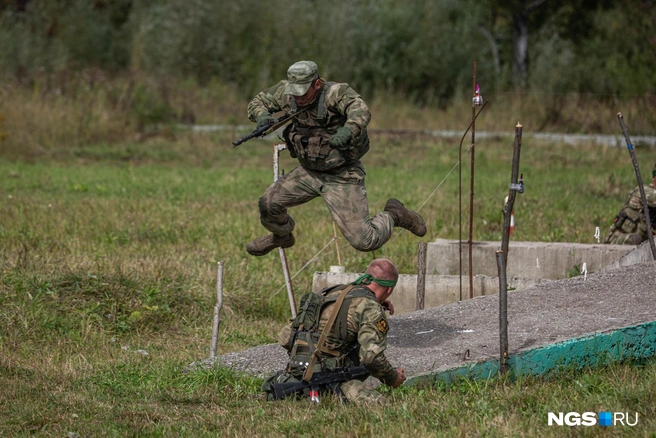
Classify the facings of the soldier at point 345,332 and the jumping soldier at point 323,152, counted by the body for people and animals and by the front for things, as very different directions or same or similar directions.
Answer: very different directions

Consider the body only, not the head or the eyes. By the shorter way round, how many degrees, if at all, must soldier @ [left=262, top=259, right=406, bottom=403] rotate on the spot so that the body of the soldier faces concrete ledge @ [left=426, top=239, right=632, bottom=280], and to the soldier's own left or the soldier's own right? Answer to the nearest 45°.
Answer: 0° — they already face it

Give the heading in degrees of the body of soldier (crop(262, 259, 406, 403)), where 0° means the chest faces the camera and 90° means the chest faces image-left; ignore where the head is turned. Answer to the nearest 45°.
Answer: approximately 225°

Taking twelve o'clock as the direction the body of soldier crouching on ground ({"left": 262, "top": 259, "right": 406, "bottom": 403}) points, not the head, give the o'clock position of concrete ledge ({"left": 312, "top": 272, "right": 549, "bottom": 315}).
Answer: The concrete ledge is roughly at 11 o'clock from the soldier crouching on ground.

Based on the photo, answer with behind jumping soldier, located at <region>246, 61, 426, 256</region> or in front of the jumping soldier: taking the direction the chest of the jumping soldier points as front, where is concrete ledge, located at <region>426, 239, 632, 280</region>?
behind

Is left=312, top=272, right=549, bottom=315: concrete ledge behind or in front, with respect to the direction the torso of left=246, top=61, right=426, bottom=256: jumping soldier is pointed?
behind

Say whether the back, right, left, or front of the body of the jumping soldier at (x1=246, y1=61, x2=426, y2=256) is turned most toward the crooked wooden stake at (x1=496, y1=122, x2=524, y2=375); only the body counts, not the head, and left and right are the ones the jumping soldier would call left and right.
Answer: left

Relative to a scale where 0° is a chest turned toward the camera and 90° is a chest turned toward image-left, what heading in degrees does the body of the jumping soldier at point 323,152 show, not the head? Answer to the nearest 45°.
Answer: approximately 45°

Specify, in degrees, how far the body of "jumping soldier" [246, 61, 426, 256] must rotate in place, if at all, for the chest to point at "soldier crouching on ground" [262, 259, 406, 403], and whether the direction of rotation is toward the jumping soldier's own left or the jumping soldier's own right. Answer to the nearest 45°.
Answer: approximately 45° to the jumping soldier's own left
